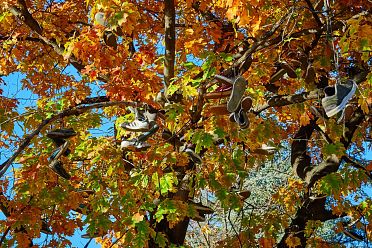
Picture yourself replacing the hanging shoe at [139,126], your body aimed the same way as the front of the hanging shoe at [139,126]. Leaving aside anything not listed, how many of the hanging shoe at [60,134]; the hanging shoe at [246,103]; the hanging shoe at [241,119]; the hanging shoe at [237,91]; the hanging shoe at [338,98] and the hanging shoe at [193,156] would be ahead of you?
1

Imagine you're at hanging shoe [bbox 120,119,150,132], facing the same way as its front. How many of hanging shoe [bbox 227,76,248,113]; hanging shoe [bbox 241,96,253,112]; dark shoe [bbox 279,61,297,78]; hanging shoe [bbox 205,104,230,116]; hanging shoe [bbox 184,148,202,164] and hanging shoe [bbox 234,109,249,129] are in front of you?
0

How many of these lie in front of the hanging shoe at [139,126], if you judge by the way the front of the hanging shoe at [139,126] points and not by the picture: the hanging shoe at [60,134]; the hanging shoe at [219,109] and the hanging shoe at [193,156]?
1

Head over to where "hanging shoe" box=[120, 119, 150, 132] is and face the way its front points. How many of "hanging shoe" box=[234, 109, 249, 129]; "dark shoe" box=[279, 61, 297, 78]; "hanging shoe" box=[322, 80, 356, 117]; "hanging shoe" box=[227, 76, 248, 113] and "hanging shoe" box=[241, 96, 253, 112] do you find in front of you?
0

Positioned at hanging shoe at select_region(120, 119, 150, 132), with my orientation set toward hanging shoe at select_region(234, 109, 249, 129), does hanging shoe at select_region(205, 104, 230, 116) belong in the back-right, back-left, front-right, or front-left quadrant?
front-left

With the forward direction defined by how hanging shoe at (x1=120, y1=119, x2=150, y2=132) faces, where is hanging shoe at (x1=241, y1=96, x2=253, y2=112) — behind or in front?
behind

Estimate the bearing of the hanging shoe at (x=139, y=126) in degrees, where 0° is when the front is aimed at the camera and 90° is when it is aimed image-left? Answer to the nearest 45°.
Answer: approximately 90°
